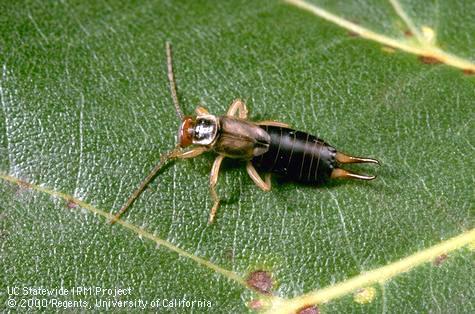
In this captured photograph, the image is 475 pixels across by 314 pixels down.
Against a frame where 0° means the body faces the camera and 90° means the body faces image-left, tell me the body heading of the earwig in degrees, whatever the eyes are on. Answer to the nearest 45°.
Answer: approximately 90°
